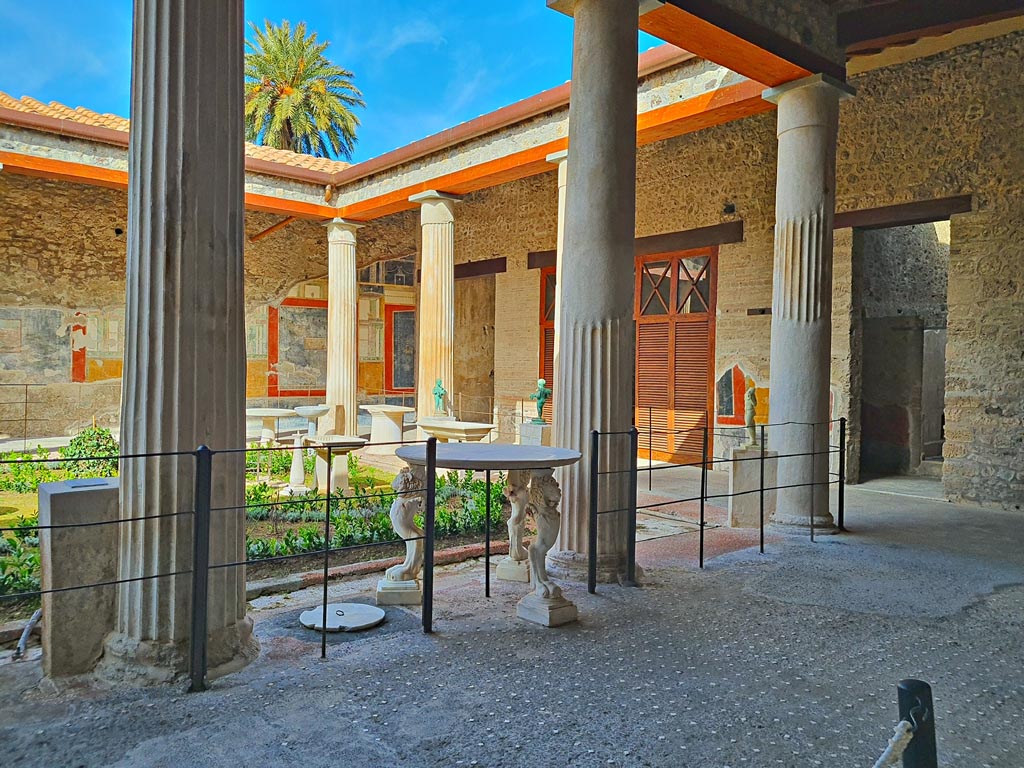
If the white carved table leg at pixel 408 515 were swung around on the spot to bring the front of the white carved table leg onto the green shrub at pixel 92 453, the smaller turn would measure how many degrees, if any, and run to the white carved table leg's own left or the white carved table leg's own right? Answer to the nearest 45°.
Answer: approximately 45° to the white carved table leg's own right

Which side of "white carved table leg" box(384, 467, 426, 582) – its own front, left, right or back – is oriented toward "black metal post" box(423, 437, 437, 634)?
left

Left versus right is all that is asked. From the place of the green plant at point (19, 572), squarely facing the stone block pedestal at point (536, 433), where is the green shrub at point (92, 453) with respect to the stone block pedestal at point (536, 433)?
left

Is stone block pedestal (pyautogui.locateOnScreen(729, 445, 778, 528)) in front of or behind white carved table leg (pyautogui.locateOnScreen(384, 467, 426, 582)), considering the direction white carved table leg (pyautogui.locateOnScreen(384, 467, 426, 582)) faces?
behind

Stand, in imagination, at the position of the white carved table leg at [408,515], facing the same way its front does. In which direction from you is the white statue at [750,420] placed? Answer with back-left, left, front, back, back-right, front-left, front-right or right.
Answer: back-right

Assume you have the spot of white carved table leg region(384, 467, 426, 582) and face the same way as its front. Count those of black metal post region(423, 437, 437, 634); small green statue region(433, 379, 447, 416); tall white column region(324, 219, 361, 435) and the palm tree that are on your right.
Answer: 3

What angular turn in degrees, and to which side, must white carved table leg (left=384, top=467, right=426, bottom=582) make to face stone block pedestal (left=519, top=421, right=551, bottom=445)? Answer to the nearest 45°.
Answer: approximately 90° to its right

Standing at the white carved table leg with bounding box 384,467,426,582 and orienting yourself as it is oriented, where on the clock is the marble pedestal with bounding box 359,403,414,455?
The marble pedestal is roughly at 3 o'clock from the white carved table leg.

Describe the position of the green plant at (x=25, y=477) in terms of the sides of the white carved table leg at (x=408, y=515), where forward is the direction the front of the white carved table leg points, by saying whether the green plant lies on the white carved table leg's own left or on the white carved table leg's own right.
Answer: on the white carved table leg's own right

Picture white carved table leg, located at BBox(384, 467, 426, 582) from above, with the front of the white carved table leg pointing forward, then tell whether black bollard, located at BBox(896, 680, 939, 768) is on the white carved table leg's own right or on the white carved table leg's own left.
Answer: on the white carved table leg's own left

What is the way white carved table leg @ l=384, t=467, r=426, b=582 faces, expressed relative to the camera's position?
facing to the left of the viewer

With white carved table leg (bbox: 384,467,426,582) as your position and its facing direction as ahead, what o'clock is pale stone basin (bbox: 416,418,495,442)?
The pale stone basin is roughly at 3 o'clock from the white carved table leg.
